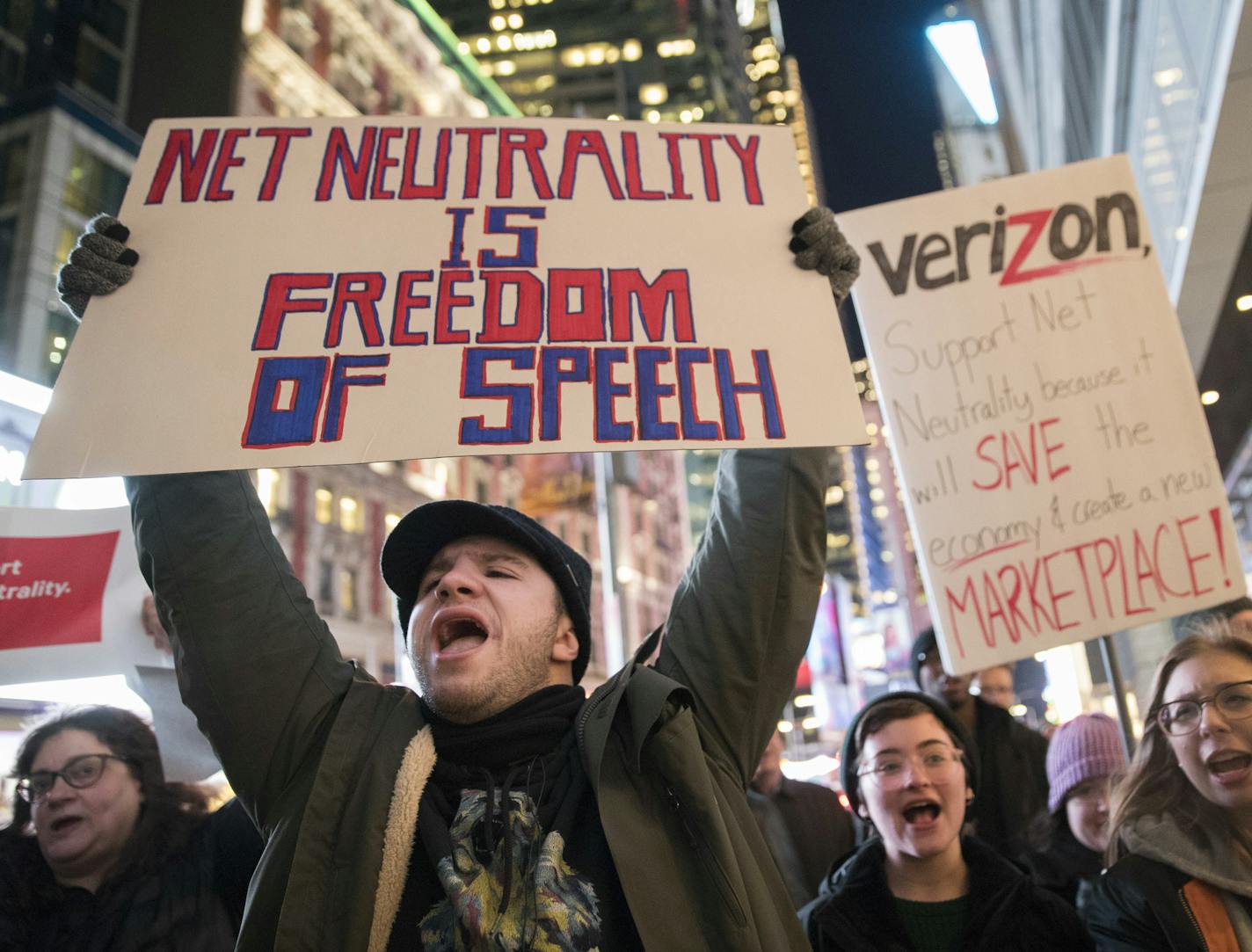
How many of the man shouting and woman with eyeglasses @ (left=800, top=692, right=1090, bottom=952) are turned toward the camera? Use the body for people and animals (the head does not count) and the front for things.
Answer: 2

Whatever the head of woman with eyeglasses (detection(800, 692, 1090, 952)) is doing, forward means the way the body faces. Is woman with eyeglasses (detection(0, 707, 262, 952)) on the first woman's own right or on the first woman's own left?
on the first woman's own right

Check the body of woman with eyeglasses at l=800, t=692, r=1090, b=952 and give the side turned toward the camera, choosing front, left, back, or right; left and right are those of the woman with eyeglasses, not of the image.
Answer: front

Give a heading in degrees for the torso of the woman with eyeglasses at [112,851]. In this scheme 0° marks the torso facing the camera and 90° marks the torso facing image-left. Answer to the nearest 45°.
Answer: approximately 45°

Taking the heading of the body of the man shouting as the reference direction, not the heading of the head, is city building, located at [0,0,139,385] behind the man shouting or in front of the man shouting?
behind

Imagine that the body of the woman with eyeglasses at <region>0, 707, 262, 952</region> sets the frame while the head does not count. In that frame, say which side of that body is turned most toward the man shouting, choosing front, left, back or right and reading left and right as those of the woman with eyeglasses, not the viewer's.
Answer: left

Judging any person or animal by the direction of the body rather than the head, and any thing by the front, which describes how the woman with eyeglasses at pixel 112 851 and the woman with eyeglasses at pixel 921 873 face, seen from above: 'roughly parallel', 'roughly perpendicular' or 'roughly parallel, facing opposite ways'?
roughly parallel

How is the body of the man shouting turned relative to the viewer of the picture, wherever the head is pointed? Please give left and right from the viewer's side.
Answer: facing the viewer

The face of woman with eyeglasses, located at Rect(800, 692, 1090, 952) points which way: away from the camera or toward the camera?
toward the camera

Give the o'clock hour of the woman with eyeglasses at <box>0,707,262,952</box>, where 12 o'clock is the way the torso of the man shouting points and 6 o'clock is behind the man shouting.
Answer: The woman with eyeglasses is roughly at 4 o'clock from the man shouting.
